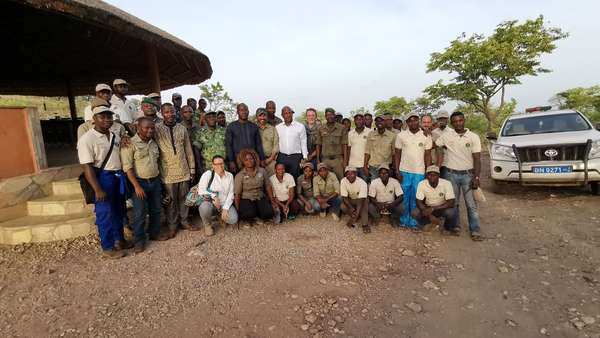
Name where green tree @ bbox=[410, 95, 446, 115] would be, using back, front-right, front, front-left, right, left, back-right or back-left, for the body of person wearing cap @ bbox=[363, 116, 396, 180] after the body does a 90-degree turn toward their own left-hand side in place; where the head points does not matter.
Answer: left

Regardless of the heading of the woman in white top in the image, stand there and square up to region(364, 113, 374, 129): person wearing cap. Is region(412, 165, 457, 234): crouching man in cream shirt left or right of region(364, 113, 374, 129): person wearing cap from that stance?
right

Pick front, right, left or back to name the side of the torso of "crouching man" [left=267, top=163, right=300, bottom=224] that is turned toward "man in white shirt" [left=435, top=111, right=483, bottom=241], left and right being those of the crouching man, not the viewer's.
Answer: left

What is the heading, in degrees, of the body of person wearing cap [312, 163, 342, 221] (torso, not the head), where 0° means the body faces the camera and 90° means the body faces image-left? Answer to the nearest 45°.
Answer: approximately 0°

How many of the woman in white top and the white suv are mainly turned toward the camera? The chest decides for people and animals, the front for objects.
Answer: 2

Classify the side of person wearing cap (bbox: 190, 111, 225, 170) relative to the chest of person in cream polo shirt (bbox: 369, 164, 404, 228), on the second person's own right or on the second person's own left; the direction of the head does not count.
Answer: on the second person's own right

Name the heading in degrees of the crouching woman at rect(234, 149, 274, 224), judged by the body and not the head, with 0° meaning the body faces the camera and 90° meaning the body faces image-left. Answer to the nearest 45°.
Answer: approximately 0°

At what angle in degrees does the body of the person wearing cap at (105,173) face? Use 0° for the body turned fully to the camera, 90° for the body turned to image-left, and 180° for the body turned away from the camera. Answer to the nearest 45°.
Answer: approximately 315°
